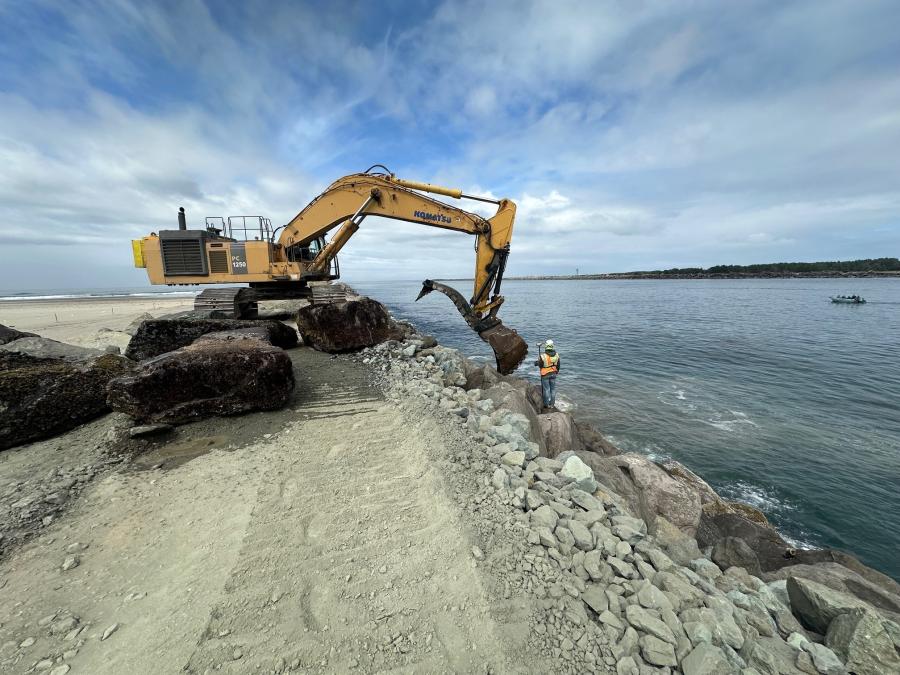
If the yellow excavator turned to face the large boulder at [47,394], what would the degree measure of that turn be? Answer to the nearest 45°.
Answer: approximately 135° to its right

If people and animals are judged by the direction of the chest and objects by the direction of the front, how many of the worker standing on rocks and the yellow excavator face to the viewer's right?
1

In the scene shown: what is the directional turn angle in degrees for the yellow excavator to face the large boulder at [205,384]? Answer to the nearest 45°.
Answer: approximately 90° to its right

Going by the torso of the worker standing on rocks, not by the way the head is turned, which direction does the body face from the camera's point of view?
away from the camera

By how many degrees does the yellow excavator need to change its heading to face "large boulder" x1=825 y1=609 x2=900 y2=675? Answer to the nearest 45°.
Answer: approximately 90° to its right

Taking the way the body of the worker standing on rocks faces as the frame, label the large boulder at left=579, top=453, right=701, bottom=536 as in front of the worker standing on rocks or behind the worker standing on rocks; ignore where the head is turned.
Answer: behind

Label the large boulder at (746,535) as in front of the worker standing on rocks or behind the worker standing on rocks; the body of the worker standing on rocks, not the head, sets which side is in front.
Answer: behind

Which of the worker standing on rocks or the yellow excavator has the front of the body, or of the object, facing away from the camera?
the worker standing on rocks

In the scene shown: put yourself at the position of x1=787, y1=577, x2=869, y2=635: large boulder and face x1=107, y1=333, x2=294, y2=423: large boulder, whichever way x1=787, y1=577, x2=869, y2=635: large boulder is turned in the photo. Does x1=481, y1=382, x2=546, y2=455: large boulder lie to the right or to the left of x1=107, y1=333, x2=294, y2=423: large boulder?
right

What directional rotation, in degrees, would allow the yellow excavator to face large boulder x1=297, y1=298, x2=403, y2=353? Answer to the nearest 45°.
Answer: approximately 90° to its right

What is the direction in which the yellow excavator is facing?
to the viewer's right

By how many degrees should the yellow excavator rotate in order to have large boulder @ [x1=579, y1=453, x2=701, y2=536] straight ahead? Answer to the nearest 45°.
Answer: approximately 45° to its right

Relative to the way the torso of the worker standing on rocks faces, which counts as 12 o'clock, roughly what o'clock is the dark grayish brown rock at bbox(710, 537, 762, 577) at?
The dark grayish brown rock is roughly at 5 o'clock from the worker standing on rocks.

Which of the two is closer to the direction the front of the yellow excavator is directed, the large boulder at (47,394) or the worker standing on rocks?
the worker standing on rocks
